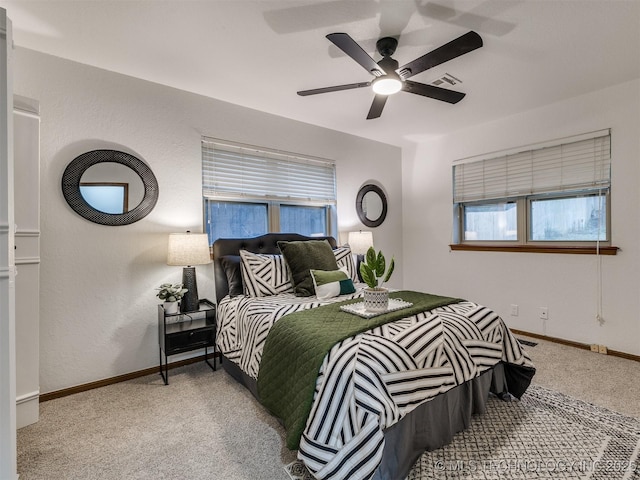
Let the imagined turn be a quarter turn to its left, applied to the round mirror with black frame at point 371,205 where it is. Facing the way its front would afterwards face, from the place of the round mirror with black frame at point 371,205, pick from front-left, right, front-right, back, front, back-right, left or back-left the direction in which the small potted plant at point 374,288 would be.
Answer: back-right

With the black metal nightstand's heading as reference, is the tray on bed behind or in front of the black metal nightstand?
in front

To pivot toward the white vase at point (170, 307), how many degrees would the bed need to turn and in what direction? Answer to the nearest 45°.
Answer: approximately 180°

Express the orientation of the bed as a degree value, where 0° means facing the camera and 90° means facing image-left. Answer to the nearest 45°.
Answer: approximately 315°

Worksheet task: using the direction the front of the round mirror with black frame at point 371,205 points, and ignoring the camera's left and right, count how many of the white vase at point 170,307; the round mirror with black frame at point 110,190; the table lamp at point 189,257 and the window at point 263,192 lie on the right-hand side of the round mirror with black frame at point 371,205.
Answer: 4

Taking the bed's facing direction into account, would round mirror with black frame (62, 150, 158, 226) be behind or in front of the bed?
behind

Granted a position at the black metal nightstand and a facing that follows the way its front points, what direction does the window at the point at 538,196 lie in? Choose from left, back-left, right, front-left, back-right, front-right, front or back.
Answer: front-left

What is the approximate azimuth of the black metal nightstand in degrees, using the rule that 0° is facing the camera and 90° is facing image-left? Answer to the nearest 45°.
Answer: approximately 315°

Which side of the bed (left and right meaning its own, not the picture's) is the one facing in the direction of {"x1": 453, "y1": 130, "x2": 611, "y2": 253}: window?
left

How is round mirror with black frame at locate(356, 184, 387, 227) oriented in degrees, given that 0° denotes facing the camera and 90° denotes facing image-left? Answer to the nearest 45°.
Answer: approximately 315°
